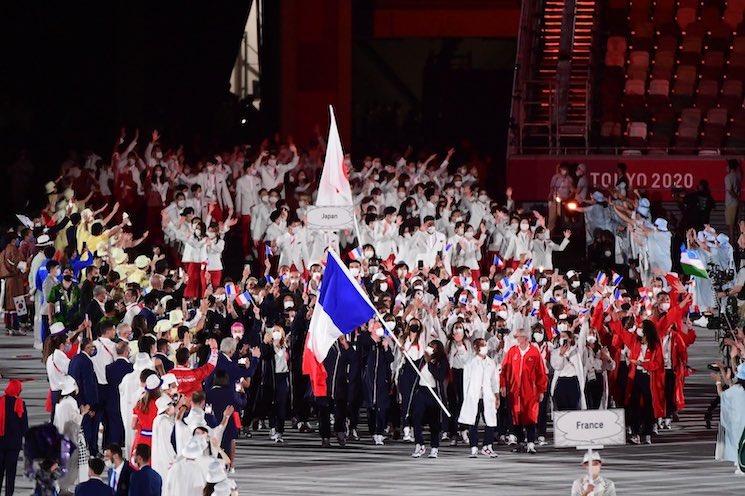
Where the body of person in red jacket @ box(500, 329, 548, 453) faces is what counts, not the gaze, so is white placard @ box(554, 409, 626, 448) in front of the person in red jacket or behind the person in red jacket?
in front

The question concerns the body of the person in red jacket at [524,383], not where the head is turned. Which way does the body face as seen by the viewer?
toward the camera

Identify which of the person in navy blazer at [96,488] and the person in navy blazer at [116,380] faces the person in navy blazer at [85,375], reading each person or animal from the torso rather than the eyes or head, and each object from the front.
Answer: the person in navy blazer at [96,488]

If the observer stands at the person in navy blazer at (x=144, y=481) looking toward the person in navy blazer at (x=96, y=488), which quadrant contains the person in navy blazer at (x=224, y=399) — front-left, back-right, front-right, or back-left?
back-right

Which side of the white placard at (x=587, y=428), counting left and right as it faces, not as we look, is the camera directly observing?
front

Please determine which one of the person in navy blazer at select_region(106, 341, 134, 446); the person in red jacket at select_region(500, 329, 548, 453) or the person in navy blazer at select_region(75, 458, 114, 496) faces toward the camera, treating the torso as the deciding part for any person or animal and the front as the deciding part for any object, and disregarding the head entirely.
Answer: the person in red jacket

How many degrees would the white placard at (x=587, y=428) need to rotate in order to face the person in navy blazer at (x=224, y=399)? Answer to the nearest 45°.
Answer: approximately 135° to its right

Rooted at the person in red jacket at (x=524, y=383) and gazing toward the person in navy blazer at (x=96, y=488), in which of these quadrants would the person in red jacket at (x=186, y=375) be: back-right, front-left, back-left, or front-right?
front-right

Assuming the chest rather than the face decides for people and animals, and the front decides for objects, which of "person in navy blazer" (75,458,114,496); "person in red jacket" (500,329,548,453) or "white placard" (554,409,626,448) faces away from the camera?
the person in navy blazer

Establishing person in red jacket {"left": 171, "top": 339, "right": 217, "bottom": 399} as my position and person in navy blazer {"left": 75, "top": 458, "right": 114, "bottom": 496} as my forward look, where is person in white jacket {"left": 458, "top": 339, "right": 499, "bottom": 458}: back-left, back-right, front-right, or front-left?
back-left

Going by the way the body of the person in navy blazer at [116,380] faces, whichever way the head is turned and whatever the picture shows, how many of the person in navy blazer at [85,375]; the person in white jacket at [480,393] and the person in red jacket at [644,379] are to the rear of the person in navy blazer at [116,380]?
1

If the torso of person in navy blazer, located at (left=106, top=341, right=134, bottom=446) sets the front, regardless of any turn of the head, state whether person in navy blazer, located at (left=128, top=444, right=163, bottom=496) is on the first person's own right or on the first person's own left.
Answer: on the first person's own right

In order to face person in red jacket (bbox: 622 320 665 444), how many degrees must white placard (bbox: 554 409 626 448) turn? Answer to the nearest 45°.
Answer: approximately 180°

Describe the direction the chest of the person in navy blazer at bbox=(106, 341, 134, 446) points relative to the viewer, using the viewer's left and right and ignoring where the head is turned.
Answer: facing away from the viewer and to the right of the viewer

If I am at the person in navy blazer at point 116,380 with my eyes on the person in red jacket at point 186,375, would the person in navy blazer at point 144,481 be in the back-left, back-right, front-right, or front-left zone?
front-right

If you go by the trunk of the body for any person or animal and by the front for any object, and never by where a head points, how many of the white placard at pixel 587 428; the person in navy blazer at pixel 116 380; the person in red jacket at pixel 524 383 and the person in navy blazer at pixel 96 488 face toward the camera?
2

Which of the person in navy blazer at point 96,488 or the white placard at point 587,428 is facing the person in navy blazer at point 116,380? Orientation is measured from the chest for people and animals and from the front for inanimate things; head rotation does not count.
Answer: the person in navy blazer at point 96,488

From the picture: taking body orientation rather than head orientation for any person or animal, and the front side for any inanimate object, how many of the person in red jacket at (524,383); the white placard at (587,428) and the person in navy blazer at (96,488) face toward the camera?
2

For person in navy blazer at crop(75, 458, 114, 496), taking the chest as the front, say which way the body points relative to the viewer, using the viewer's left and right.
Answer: facing away from the viewer
